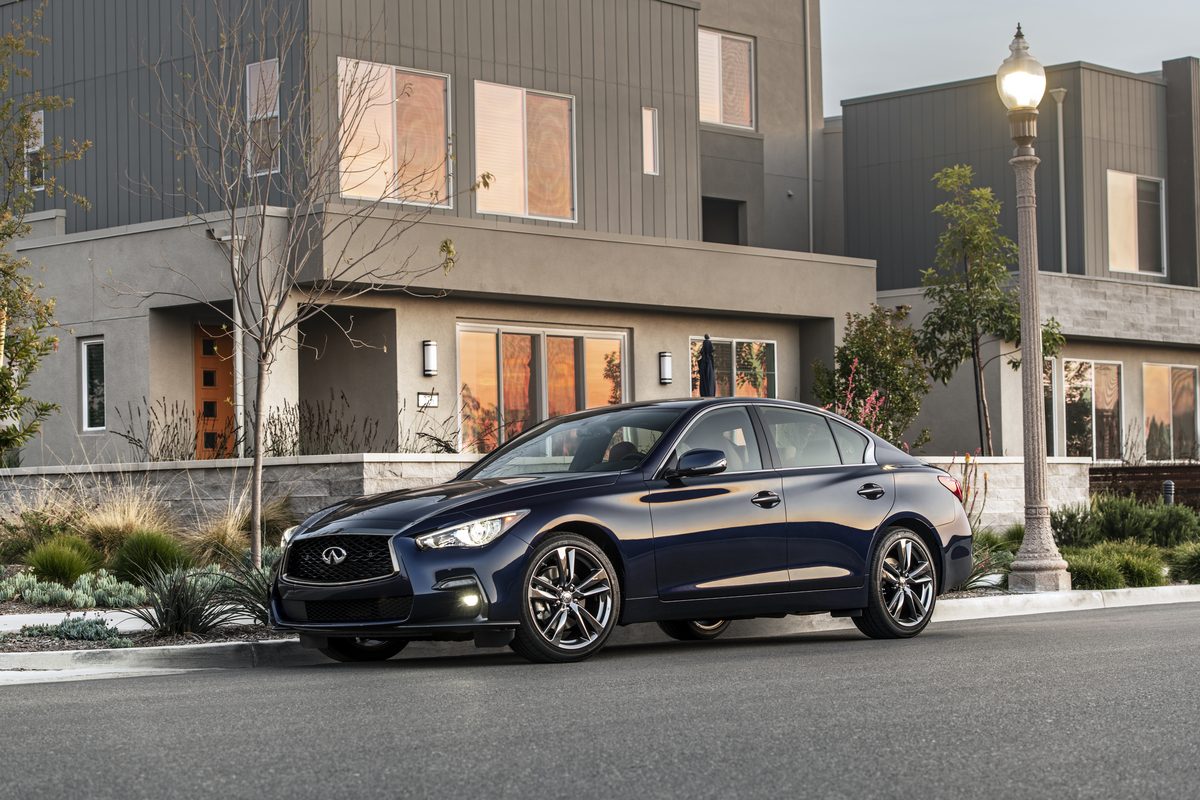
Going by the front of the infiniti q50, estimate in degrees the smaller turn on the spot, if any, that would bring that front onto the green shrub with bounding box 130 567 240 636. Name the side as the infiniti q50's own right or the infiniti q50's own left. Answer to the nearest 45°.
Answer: approximately 45° to the infiniti q50's own right

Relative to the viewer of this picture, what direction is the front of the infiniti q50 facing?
facing the viewer and to the left of the viewer

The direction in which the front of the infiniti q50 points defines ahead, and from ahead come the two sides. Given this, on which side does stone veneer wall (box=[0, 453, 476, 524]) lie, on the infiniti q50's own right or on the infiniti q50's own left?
on the infiniti q50's own right

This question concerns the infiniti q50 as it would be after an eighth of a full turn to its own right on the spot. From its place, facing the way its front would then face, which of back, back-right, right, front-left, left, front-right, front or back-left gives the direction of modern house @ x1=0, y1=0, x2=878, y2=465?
right

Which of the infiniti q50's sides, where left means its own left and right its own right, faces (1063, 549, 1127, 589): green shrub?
back

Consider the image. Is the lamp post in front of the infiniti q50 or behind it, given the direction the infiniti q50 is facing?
behind

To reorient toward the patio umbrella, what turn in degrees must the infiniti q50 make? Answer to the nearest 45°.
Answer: approximately 135° to its right

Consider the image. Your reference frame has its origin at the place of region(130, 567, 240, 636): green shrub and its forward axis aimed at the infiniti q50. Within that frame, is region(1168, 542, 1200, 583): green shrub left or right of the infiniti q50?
left

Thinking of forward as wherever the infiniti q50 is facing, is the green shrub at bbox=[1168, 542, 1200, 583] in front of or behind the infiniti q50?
behind

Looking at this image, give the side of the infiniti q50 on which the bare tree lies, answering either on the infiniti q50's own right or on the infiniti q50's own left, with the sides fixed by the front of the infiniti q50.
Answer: on the infiniti q50's own right

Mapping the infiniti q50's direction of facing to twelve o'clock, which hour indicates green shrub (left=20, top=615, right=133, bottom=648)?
The green shrub is roughly at 2 o'clock from the infiniti q50.
